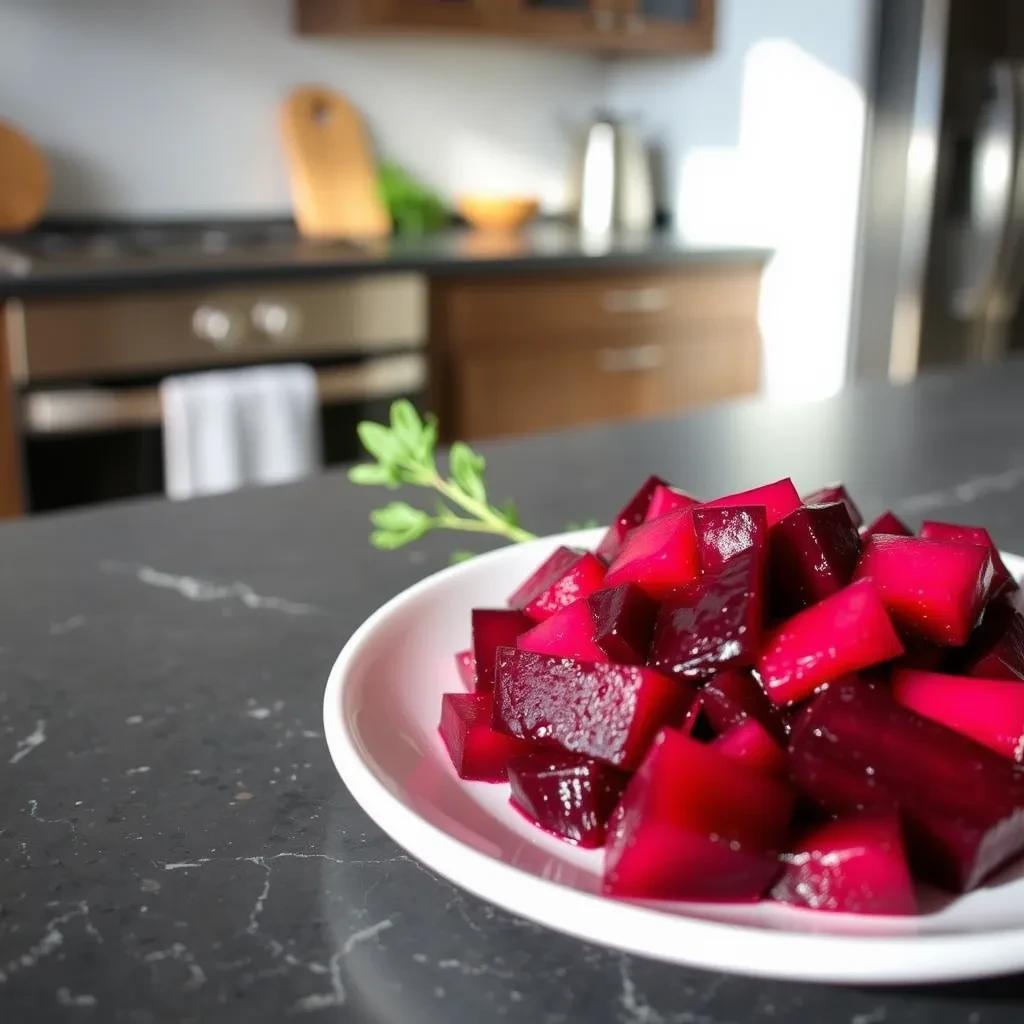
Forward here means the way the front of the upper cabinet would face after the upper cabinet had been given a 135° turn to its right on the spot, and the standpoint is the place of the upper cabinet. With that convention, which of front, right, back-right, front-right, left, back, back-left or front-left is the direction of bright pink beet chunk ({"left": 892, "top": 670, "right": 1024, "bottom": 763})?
back-left

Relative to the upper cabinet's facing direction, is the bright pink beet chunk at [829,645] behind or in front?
in front

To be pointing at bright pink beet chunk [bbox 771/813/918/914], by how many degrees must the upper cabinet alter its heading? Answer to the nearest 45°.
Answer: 0° — it already faces it

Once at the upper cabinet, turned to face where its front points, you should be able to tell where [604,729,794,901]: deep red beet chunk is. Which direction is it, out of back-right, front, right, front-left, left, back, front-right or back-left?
front

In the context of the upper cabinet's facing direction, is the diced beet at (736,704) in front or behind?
in front

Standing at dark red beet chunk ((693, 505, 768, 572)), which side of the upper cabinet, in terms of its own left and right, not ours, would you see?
front

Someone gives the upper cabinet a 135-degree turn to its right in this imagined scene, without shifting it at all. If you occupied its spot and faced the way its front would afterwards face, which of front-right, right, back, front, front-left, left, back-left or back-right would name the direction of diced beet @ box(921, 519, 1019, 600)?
back-left

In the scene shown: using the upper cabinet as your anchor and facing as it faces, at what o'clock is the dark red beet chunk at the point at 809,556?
The dark red beet chunk is roughly at 12 o'clock from the upper cabinet.

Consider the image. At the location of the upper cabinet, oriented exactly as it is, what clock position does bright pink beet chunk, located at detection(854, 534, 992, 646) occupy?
The bright pink beet chunk is roughly at 12 o'clock from the upper cabinet.

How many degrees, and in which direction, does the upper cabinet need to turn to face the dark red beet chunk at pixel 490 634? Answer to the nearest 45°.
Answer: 0° — it already faces it

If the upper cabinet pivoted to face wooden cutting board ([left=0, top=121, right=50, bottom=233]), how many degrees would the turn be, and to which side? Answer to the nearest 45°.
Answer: approximately 90° to its right

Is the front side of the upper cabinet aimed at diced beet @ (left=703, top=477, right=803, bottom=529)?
yes

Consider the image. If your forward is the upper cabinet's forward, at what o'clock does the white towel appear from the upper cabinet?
The white towel is roughly at 1 o'clock from the upper cabinet.

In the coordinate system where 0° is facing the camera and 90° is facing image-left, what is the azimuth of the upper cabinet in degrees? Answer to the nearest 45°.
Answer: approximately 0°

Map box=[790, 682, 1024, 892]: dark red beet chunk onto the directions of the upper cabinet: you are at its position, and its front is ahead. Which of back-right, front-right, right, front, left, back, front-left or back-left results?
front
